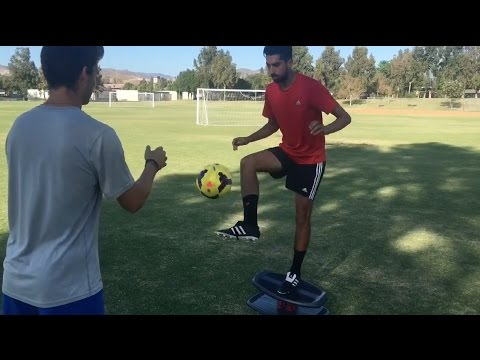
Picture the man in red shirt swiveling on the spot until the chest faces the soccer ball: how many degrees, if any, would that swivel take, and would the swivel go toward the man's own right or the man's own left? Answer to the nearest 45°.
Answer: approximately 45° to the man's own right

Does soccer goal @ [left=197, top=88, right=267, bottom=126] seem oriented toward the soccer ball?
yes

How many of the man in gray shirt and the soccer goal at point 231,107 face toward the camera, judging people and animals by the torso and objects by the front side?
1

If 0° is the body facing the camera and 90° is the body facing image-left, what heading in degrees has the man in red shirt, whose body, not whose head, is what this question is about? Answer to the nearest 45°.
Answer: approximately 45°

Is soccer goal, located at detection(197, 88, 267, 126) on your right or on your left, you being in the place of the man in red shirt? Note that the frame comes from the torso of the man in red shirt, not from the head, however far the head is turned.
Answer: on your right

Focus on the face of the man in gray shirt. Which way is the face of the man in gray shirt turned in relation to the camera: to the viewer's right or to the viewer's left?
to the viewer's right

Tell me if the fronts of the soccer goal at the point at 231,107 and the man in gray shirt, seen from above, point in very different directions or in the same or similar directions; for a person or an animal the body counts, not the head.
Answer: very different directions

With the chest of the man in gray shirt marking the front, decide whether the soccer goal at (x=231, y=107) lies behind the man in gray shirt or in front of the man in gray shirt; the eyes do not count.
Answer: in front

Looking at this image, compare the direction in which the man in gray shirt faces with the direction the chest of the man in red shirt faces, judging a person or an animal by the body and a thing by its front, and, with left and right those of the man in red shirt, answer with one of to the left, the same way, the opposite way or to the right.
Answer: the opposite way

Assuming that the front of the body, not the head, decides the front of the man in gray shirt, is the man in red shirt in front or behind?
in front

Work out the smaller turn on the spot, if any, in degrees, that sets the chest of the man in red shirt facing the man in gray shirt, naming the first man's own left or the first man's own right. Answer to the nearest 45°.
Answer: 0° — they already face them
